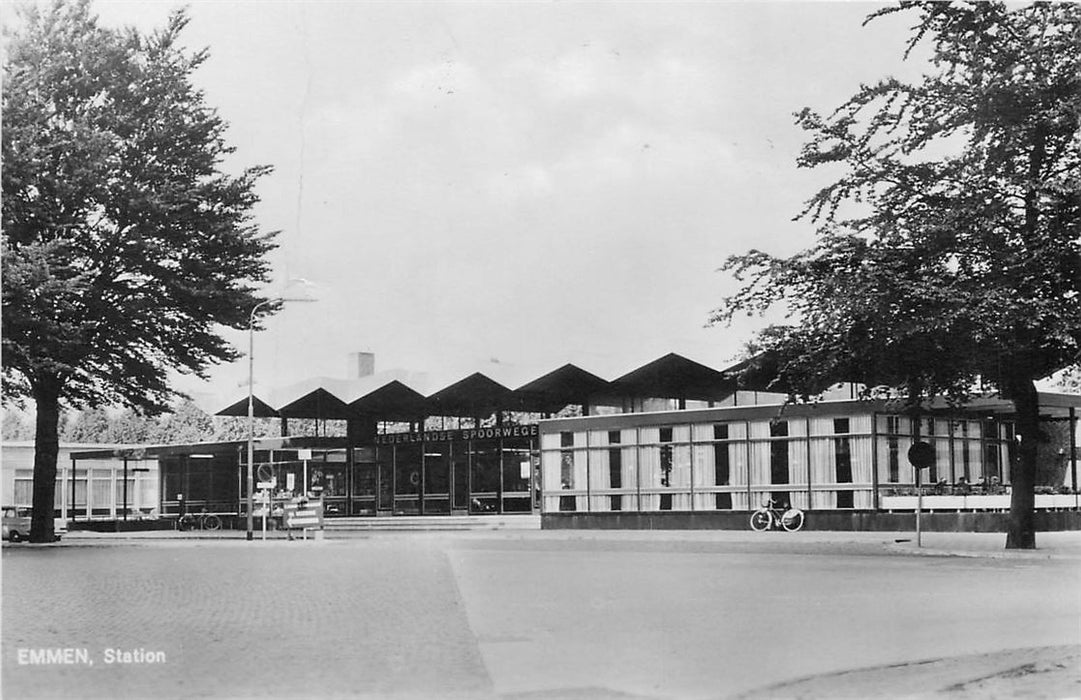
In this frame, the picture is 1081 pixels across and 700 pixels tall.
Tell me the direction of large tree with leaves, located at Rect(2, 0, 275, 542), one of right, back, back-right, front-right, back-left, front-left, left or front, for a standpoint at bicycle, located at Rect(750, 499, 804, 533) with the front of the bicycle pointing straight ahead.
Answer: front-left

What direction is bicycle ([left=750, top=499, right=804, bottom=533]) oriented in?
to the viewer's left

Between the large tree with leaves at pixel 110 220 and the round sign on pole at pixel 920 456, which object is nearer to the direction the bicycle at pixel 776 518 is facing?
the large tree with leaves

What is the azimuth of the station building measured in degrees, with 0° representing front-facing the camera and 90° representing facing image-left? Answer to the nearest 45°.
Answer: approximately 45°

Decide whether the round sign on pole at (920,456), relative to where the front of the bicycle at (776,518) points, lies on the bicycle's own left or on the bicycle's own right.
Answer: on the bicycle's own left

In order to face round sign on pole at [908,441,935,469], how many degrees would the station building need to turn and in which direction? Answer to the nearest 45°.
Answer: approximately 45° to its left

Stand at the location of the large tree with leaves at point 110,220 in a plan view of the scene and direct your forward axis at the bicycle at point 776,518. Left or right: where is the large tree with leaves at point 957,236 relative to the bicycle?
right

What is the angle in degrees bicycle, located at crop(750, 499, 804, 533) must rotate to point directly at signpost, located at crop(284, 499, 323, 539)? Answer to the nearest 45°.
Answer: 0° — it already faces it
